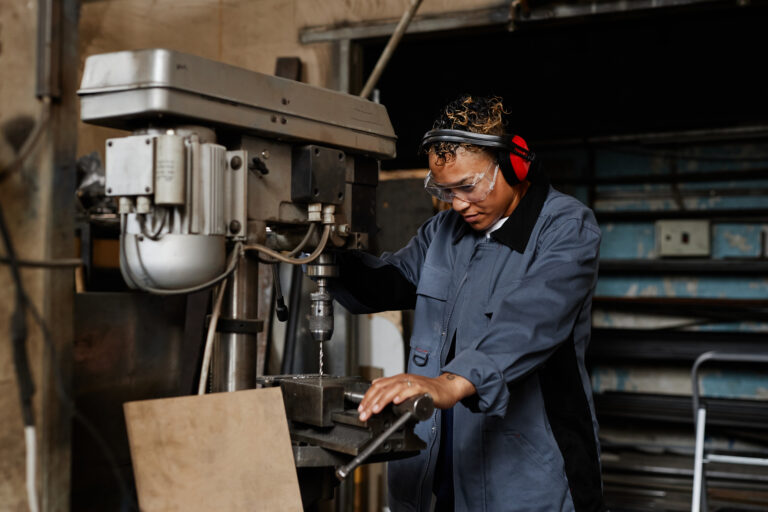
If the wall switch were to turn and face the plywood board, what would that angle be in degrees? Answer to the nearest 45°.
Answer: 0° — it already faces it

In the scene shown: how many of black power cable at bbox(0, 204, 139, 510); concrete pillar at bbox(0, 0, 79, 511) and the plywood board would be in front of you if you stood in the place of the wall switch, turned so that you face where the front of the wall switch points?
3

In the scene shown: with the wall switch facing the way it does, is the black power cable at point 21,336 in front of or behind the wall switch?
in front

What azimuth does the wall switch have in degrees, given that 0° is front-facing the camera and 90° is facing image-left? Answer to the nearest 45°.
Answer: approximately 0°

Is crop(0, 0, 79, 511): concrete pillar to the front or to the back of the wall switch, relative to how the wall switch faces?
to the front
